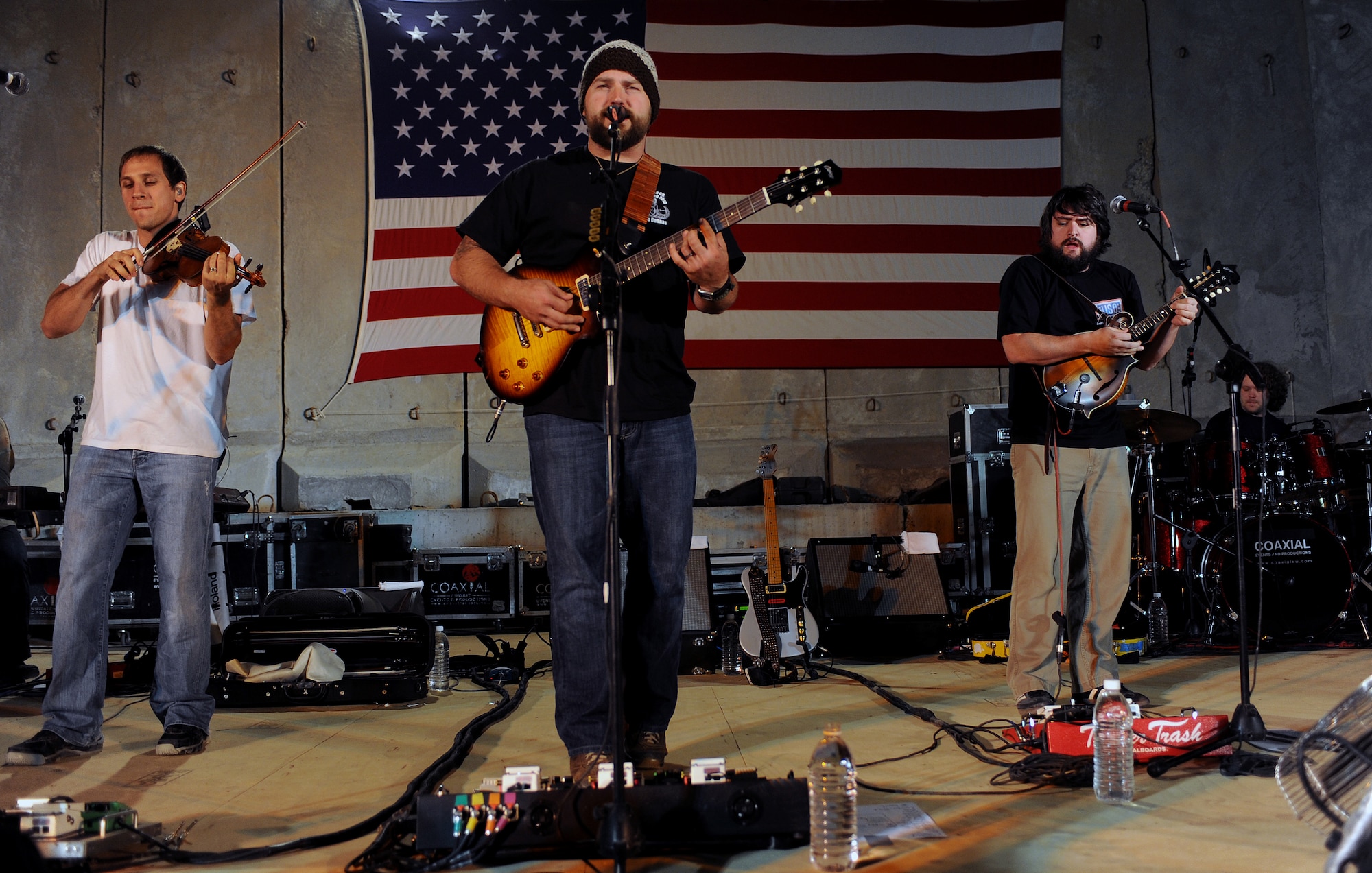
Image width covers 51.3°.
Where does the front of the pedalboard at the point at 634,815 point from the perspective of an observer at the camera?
facing away from the viewer

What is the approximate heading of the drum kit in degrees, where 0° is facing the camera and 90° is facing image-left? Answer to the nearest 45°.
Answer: approximately 0°

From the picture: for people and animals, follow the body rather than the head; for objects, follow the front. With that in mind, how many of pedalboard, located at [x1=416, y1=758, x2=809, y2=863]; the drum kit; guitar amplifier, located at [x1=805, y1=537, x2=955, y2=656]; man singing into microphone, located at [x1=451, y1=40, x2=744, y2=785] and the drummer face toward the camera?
4

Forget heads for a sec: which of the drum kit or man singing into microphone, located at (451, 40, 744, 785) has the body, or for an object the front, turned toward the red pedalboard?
the drum kit

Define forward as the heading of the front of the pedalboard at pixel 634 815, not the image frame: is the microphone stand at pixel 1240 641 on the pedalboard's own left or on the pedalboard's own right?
on the pedalboard's own right

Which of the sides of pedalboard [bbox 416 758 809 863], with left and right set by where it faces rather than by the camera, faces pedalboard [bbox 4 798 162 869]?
left

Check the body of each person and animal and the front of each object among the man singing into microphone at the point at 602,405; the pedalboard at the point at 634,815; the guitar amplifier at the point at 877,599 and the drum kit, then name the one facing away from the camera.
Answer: the pedalboard

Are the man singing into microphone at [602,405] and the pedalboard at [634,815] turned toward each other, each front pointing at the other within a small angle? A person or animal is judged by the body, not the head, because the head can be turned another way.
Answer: yes

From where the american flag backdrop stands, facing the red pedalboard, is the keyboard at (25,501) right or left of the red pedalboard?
right
